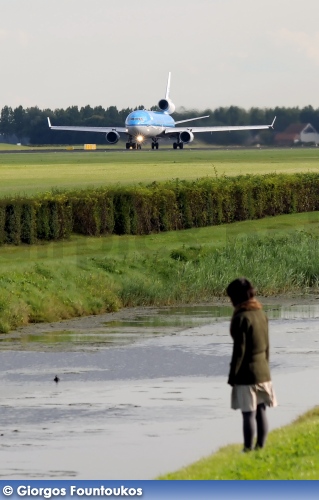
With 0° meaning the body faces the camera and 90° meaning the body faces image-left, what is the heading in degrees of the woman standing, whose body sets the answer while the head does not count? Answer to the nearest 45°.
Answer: approximately 135°

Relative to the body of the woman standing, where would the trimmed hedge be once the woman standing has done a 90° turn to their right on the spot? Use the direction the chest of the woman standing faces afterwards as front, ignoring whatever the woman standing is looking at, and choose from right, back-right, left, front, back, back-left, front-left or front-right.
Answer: front-left
